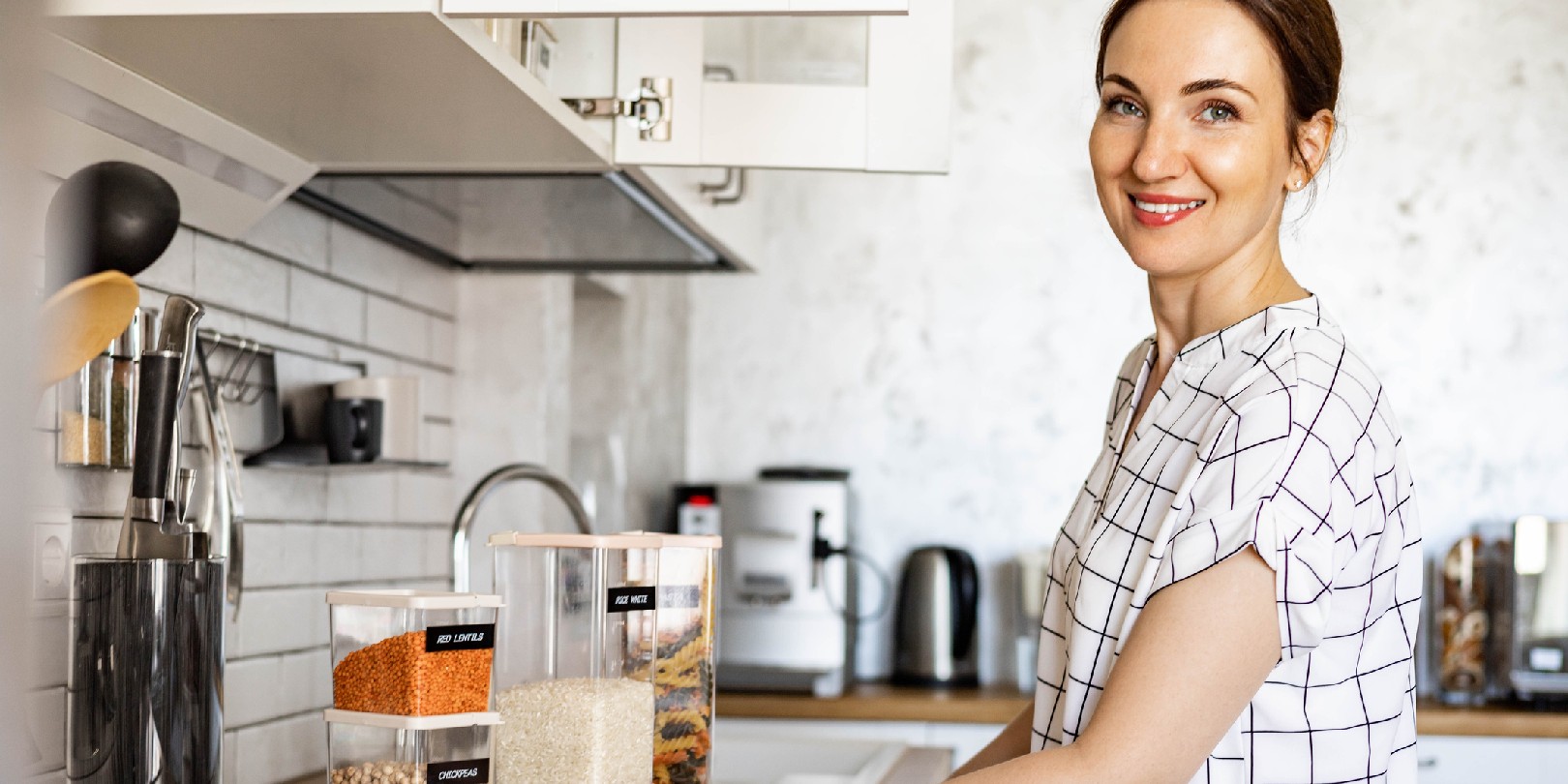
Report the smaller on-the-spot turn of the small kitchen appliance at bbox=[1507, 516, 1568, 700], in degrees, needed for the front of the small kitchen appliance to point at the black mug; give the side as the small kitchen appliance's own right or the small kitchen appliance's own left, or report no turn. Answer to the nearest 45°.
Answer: approximately 45° to the small kitchen appliance's own right

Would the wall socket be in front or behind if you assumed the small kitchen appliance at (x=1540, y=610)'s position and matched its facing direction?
in front

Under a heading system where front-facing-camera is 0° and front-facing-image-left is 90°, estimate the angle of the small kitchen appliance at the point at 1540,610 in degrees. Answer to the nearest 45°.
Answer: approximately 0°

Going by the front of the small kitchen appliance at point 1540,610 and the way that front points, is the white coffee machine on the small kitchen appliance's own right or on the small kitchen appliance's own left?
on the small kitchen appliance's own right

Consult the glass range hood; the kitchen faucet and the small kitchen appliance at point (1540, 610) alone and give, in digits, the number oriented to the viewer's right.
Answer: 2

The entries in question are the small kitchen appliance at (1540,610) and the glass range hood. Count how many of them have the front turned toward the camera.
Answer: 1

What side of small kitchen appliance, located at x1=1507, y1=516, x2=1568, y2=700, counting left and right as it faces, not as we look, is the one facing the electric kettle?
right

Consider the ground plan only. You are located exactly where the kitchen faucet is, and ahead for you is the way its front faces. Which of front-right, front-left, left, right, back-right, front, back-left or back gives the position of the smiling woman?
front-right

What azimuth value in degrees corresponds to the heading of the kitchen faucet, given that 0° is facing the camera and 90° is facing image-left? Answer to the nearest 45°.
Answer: approximately 270°

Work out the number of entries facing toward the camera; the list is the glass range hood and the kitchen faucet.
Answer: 0

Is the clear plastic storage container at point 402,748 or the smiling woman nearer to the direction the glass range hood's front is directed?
the smiling woman

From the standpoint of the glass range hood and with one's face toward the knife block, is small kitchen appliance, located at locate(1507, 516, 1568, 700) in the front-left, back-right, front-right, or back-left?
back-left

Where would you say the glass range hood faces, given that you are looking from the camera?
facing to the right of the viewer

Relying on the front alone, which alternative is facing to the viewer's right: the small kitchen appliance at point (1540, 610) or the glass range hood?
the glass range hood

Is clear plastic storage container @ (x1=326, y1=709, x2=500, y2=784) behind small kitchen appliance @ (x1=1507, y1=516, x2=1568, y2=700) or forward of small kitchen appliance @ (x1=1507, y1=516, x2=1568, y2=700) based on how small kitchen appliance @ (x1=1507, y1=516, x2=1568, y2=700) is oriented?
forward
